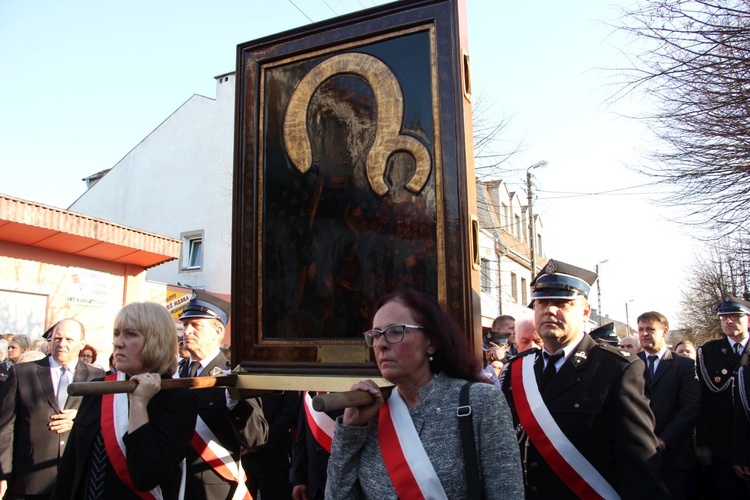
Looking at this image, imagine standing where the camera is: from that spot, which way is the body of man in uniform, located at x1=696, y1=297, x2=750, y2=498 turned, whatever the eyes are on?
toward the camera

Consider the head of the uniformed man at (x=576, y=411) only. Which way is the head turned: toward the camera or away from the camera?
toward the camera

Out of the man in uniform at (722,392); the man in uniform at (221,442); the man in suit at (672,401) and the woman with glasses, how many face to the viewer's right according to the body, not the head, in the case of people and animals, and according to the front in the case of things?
0

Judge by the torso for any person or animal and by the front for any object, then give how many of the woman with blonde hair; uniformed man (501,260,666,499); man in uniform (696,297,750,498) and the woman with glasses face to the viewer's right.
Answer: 0

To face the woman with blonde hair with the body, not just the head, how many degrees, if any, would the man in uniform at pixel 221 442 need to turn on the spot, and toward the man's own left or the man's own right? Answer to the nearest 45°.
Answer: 0° — they already face them

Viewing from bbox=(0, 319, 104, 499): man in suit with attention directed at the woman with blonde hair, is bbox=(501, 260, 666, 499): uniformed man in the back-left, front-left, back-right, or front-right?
front-left

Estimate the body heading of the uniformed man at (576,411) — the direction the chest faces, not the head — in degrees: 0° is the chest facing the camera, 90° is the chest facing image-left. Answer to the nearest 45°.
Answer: approximately 45°

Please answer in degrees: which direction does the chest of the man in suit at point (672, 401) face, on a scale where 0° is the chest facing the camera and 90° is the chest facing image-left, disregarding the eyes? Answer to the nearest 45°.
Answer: approximately 45°

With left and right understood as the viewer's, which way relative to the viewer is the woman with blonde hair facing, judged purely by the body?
facing the viewer and to the left of the viewer

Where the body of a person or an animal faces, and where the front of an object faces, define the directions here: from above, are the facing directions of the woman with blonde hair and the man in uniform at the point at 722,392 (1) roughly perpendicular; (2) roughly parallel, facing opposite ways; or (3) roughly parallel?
roughly parallel

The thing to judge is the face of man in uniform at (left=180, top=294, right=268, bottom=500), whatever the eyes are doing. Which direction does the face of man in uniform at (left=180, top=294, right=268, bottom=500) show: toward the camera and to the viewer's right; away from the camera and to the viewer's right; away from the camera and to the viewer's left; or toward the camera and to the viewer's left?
toward the camera and to the viewer's left
